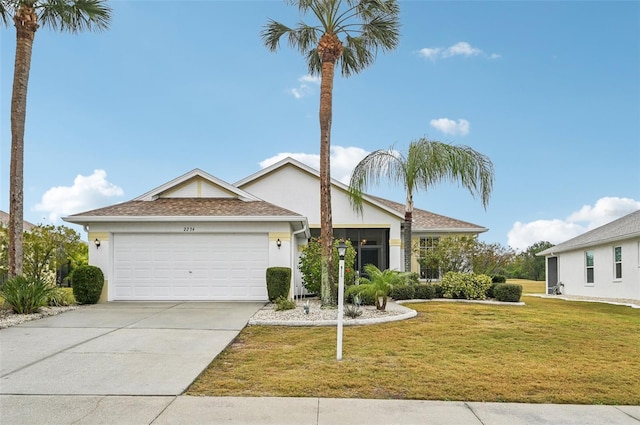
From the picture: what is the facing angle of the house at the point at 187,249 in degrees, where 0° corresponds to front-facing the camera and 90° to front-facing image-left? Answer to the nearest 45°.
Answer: approximately 0°

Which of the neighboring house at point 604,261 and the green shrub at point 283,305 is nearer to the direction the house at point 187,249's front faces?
the green shrub

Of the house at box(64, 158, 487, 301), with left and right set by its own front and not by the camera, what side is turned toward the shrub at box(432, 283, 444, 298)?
left

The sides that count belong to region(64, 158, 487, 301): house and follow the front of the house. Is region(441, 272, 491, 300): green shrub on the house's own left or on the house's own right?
on the house's own left

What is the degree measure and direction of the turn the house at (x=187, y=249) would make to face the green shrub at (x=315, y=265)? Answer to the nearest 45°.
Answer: approximately 90° to its left

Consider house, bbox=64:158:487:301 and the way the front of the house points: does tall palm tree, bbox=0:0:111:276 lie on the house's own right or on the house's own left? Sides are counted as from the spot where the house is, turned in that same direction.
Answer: on the house's own right

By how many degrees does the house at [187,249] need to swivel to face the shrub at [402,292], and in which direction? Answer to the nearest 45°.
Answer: approximately 90° to its left
